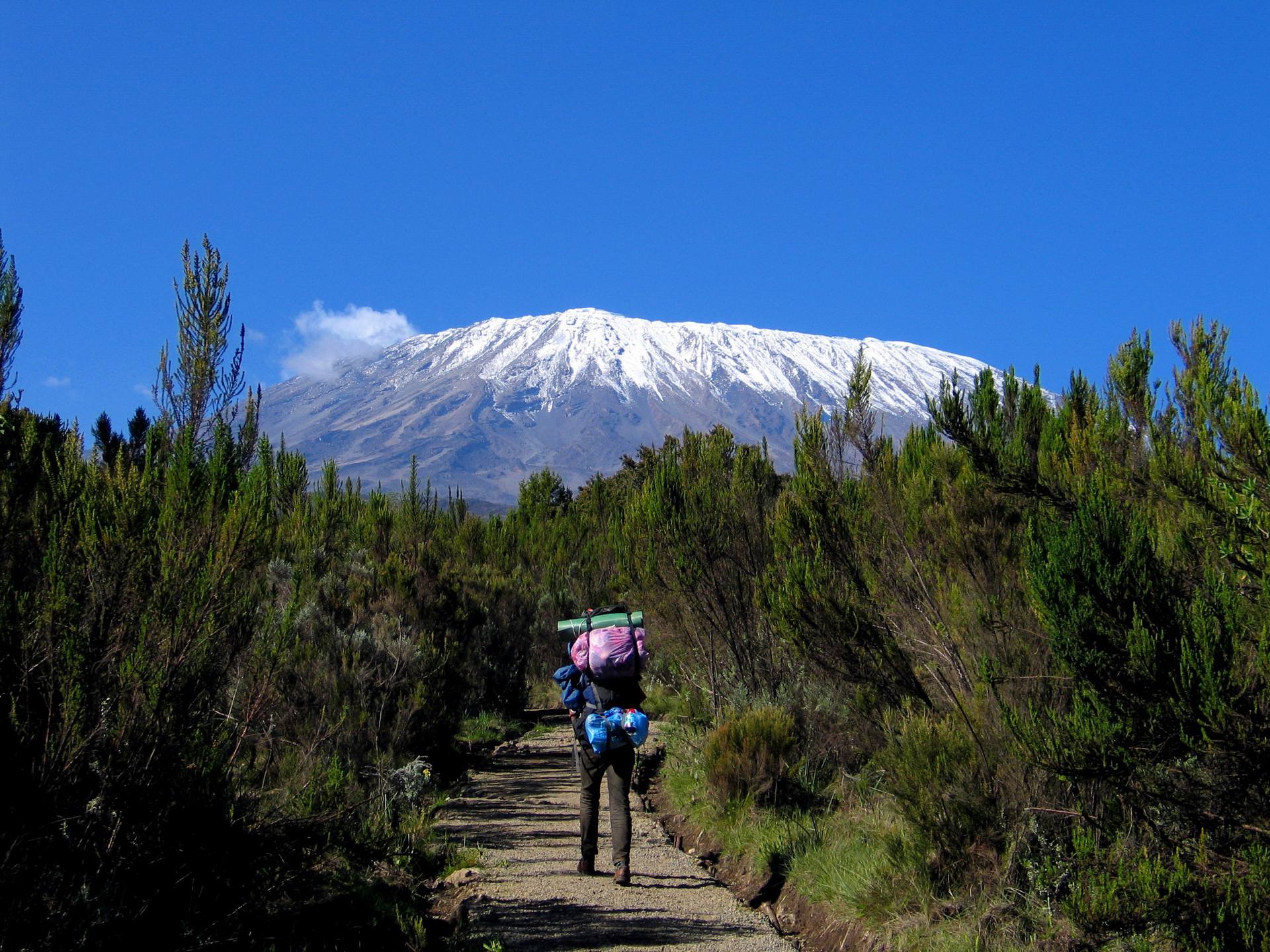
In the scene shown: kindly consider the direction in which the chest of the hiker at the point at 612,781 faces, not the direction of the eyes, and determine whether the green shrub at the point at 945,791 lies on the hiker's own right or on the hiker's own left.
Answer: on the hiker's own right

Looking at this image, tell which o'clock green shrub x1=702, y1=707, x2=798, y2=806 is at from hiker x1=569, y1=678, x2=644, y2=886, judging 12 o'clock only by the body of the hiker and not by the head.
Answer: The green shrub is roughly at 1 o'clock from the hiker.

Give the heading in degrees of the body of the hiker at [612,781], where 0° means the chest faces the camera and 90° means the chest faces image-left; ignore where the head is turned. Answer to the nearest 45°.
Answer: approximately 180°
